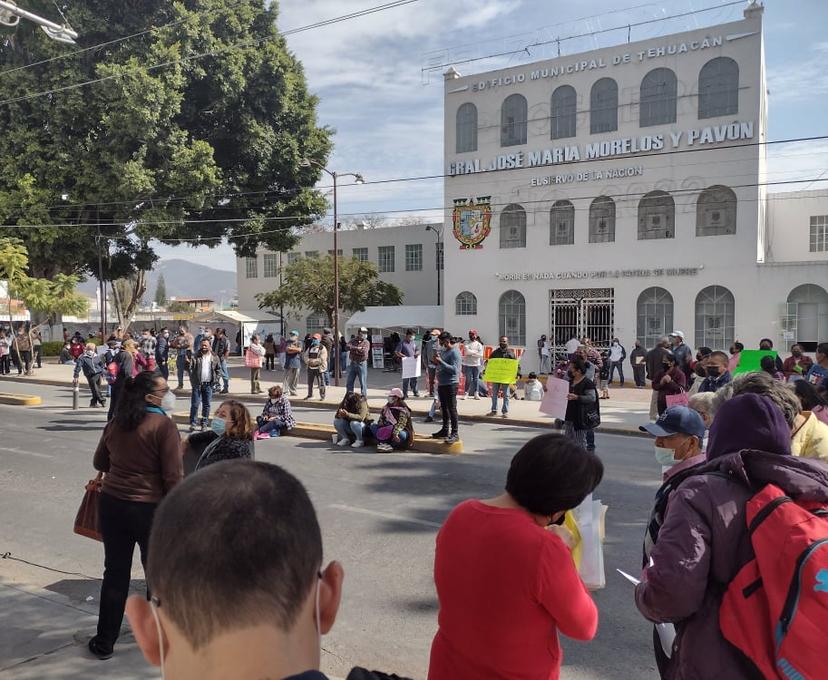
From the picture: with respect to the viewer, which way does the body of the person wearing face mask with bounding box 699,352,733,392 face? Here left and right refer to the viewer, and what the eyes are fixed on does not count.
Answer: facing the viewer and to the left of the viewer

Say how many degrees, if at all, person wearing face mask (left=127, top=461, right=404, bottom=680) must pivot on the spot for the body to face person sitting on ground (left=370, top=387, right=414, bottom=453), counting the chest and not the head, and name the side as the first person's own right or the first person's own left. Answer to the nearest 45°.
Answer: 0° — they already face them

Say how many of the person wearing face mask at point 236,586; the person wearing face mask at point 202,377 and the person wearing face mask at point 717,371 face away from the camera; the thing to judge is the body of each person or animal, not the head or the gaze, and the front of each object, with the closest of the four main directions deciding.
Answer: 1

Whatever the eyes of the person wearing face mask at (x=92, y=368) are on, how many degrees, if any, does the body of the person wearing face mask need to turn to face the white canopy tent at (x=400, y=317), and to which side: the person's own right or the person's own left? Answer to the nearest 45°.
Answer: approximately 135° to the person's own left

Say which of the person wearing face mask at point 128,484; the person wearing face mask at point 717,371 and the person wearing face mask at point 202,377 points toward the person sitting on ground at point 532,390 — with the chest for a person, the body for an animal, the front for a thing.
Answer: the person wearing face mask at point 128,484

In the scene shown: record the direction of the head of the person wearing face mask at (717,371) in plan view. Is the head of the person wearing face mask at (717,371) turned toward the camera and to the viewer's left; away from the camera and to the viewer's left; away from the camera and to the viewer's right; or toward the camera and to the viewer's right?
toward the camera and to the viewer's left

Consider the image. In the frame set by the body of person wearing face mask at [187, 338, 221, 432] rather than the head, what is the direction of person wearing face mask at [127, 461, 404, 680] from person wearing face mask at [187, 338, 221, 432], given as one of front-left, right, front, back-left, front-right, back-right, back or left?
front

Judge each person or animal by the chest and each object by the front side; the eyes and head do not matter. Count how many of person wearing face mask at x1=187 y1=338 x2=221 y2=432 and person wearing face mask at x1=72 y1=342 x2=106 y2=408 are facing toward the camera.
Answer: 2

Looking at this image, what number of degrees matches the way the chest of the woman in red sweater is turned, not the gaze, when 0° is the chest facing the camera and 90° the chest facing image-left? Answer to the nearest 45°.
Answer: approximately 225°

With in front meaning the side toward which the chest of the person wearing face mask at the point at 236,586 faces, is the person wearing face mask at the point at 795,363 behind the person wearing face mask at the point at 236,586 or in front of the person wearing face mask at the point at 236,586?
in front

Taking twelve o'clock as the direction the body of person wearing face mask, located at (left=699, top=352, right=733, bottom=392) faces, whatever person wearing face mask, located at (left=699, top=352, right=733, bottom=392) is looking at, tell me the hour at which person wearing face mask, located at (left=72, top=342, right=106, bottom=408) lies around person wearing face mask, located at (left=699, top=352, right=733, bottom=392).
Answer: person wearing face mask, located at (left=72, top=342, right=106, bottom=408) is roughly at 2 o'clock from person wearing face mask, located at (left=699, top=352, right=733, bottom=392).

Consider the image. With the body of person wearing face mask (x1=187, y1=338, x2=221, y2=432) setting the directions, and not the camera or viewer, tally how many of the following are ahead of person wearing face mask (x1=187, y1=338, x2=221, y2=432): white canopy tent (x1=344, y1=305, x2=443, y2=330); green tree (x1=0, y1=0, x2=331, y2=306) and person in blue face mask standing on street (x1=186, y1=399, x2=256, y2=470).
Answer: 1

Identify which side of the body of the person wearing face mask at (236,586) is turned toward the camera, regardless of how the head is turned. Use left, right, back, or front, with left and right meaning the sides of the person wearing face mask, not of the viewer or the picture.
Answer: back

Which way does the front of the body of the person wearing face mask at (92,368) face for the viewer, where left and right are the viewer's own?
facing the viewer

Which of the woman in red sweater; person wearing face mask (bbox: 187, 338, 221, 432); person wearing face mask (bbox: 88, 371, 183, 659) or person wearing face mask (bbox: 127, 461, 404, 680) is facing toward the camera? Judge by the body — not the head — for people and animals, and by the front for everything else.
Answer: person wearing face mask (bbox: 187, 338, 221, 432)

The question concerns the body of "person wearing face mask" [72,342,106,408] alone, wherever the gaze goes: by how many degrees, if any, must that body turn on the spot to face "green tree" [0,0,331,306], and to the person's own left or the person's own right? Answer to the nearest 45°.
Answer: approximately 180°

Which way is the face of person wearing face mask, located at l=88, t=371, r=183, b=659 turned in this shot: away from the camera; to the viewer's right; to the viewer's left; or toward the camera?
to the viewer's right

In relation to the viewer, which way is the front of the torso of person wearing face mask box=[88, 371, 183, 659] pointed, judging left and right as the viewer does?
facing away from the viewer and to the right of the viewer
